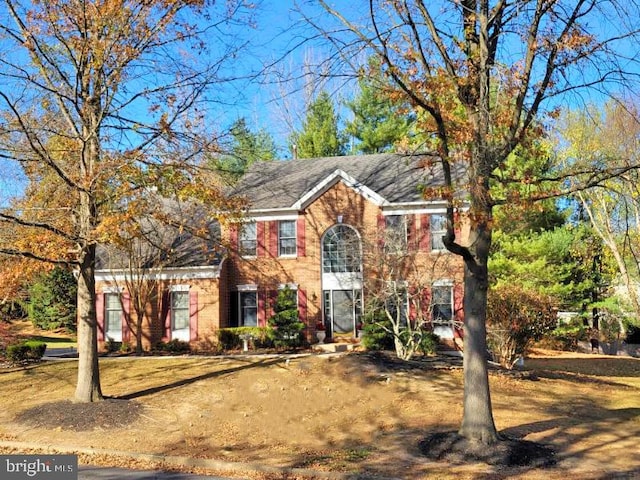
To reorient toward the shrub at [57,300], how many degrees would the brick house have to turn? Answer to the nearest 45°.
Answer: approximately 135° to its right

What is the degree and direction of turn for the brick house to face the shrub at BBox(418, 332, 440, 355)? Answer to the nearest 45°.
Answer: approximately 45° to its left

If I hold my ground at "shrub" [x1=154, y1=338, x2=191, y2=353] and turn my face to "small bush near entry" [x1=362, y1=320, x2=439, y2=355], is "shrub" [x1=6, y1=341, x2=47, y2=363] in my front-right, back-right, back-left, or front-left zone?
back-right

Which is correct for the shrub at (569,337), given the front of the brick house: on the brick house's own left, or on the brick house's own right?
on the brick house's own left

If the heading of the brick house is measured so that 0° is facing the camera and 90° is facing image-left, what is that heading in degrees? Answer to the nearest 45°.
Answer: approximately 0°

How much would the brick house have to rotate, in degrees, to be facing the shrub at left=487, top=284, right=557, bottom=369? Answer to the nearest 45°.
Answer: approximately 45° to its left

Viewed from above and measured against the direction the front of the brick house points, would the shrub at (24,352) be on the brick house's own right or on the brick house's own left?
on the brick house's own right

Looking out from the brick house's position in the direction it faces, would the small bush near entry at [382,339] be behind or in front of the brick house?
in front
